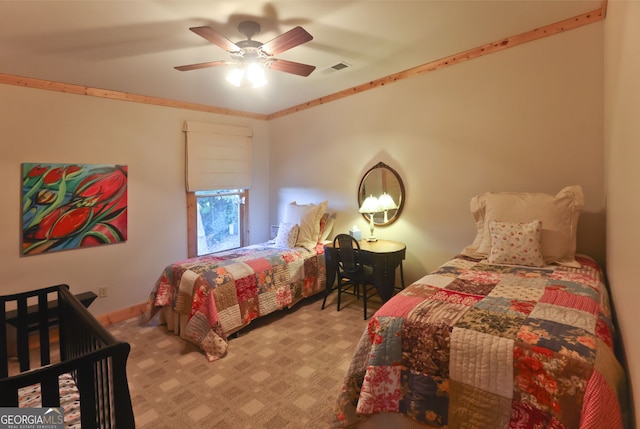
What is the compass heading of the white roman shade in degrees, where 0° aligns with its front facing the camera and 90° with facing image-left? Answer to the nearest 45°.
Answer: approximately 315°

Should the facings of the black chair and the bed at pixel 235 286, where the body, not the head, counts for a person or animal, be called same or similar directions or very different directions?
very different directions

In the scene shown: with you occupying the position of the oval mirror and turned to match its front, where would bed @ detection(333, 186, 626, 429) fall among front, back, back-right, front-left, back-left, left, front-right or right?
front-left

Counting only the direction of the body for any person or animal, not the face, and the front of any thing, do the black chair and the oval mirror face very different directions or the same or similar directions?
very different directions

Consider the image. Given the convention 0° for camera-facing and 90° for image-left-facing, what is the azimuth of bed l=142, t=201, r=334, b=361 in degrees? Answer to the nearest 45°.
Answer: approximately 45°

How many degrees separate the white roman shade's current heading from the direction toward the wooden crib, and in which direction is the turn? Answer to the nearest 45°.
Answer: approximately 45° to its right

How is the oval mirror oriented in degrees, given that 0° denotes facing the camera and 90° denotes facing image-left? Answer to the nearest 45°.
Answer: approximately 45°

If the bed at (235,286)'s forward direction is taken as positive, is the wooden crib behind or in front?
in front

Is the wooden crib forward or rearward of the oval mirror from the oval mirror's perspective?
forward

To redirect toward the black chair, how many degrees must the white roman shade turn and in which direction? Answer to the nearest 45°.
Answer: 0° — it already faces it
